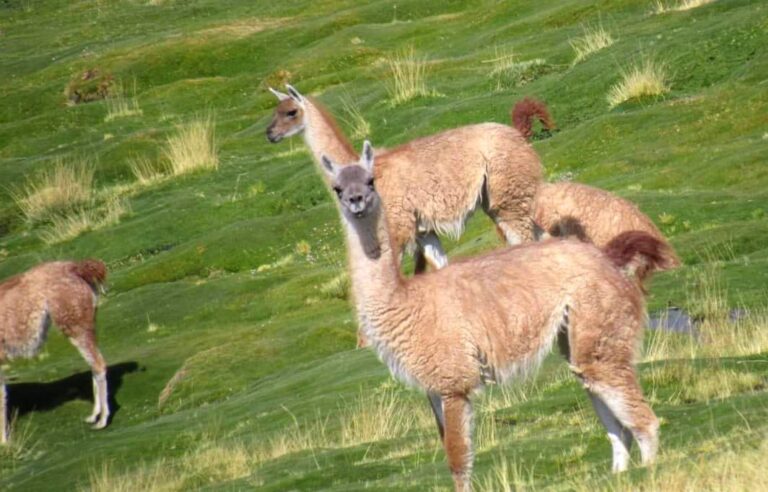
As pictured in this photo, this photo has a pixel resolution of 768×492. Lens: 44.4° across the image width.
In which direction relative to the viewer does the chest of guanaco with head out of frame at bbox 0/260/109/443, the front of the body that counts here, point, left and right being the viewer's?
facing to the left of the viewer

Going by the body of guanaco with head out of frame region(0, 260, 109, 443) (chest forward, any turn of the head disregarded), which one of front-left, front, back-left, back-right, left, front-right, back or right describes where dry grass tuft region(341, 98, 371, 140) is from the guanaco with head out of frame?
back-right

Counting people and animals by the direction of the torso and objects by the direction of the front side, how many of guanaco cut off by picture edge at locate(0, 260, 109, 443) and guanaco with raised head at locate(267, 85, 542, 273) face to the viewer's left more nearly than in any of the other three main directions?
2

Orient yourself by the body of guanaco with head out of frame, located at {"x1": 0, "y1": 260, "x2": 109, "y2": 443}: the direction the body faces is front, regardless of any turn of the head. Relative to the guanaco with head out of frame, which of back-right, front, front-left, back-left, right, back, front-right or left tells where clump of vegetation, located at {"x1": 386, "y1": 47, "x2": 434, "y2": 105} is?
back-right

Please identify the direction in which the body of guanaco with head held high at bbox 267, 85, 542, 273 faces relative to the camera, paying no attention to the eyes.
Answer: to the viewer's left
